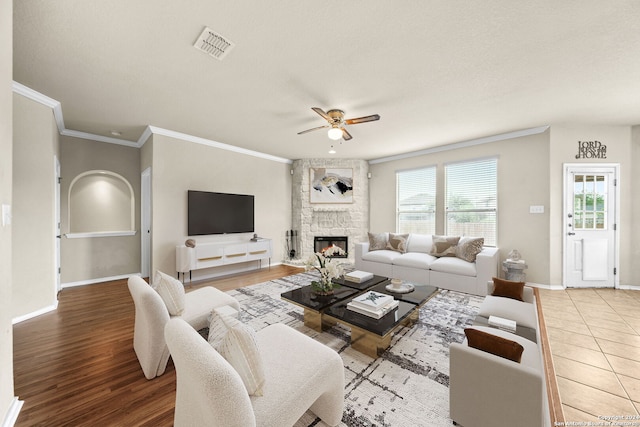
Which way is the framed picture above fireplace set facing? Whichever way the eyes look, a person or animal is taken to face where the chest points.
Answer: toward the camera

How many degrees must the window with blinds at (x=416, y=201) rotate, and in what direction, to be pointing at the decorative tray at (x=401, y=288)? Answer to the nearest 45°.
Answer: approximately 45° to its left

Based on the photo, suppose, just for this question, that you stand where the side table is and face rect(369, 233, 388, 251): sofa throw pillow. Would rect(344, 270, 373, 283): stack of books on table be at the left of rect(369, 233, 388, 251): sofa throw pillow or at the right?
left

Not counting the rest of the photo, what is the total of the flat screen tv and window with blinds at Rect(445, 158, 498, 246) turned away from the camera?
0

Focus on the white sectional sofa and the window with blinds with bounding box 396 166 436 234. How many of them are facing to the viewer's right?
0

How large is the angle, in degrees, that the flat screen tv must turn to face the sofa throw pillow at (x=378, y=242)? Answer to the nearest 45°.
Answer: approximately 45° to its left

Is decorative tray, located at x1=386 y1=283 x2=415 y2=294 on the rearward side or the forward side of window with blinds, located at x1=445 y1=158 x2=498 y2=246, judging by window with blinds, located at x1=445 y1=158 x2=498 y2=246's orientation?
on the forward side

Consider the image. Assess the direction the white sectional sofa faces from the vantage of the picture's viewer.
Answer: facing the viewer and to the left of the viewer

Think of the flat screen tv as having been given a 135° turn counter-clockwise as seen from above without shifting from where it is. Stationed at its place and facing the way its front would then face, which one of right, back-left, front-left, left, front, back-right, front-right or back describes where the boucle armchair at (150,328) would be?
back

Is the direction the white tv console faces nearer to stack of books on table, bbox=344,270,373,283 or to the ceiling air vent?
the stack of books on table

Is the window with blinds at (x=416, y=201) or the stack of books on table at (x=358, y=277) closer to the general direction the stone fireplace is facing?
the stack of books on table

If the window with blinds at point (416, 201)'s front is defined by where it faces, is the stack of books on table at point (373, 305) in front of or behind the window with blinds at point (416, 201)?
in front

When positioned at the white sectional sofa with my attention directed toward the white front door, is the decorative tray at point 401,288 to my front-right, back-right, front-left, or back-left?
back-right

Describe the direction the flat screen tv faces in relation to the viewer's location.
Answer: facing the viewer and to the right of the viewer

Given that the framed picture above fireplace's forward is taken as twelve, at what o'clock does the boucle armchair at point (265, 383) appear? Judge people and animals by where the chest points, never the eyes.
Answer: The boucle armchair is roughly at 12 o'clock from the framed picture above fireplace.

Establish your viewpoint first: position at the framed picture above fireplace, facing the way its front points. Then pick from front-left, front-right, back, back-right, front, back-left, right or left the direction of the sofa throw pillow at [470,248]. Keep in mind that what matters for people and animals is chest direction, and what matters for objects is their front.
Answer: front-left

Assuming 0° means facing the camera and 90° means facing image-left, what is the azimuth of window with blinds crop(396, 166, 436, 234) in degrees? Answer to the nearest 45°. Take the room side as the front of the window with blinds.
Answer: approximately 45°

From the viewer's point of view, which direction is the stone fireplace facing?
toward the camera

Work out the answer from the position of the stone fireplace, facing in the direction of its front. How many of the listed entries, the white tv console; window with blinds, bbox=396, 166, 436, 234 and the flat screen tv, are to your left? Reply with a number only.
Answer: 1
